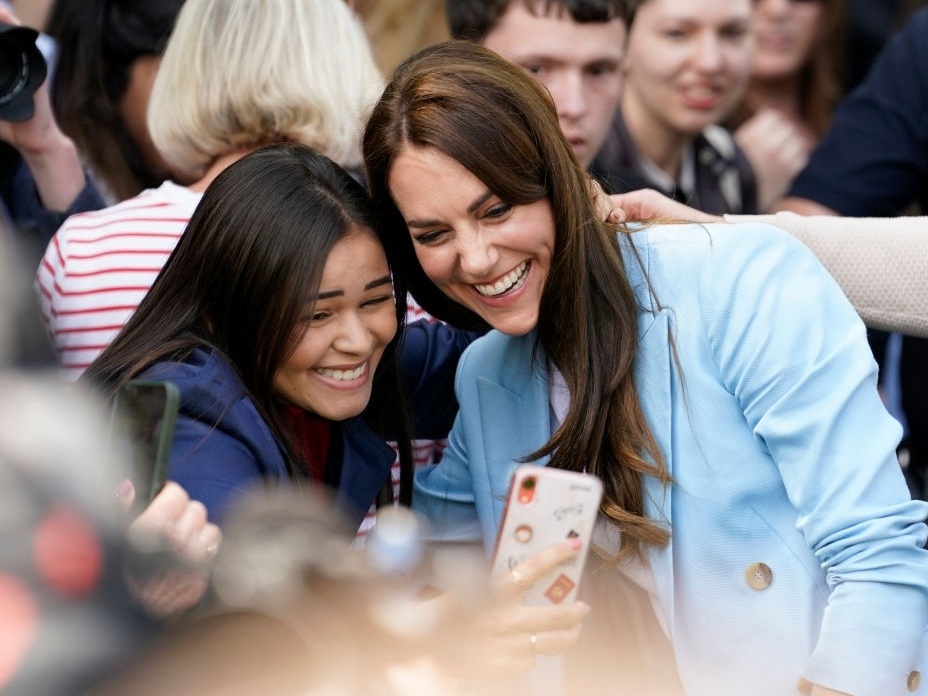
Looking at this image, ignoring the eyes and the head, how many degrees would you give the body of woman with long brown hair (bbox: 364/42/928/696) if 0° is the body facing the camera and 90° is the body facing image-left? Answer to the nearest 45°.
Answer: approximately 45°

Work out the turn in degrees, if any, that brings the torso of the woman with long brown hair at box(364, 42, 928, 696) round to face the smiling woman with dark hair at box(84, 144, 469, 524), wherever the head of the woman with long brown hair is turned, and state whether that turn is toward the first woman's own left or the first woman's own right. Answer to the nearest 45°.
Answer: approximately 45° to the first woman's own right

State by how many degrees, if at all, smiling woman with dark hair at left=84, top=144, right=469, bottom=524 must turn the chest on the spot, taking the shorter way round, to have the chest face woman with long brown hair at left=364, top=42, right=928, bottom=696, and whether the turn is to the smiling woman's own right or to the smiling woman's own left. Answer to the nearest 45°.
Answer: approximately 45° to the smiling woman's own left

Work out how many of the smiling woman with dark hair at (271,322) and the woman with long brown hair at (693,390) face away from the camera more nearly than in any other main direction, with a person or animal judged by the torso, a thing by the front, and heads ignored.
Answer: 0

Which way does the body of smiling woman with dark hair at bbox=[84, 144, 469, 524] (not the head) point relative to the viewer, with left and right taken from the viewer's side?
facing the viewer and to the right of the viewer
